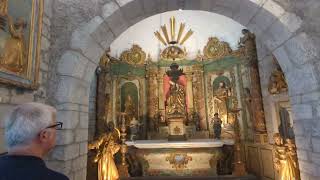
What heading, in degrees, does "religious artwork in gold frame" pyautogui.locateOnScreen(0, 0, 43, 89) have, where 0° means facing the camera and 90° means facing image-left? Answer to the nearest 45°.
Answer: approximately 315°

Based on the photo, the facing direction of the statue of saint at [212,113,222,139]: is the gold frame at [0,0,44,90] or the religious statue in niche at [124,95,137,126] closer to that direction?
the gold frame

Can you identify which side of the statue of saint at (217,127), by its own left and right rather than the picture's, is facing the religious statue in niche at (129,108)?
right

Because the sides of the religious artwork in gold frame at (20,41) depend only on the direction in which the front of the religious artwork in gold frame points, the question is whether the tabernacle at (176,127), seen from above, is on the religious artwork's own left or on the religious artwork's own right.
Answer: on the religious artwork's own left

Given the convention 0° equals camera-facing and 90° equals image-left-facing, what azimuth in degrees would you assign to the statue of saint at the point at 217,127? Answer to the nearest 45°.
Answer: approximately 0°
